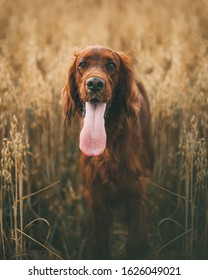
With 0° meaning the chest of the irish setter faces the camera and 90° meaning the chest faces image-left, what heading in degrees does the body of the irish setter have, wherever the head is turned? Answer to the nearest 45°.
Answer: approximately 0°
